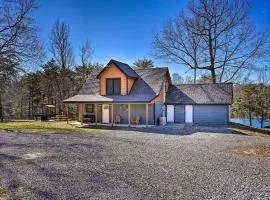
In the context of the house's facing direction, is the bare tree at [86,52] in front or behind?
behind

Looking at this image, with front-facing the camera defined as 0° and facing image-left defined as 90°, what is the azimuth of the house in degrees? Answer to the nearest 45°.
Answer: approximately 0°

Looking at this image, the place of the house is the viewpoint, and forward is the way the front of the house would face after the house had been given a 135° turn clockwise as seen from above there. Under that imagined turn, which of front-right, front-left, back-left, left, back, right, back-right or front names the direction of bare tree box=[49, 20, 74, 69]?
front
